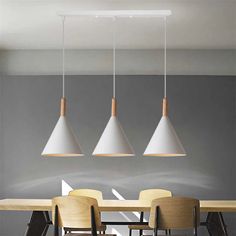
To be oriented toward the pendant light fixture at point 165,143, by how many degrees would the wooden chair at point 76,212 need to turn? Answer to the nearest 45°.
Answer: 0° — it already faces it

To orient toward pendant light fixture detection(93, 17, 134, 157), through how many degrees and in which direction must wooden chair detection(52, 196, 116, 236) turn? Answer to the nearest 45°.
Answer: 0° — it already faces it

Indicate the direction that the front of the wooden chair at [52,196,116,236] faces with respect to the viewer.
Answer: facing away from the viewer and to the right of the viewer

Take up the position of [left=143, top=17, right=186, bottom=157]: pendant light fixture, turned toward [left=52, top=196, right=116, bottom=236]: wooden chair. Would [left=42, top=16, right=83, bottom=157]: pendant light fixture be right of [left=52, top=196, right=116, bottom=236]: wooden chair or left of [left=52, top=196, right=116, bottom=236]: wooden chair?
right

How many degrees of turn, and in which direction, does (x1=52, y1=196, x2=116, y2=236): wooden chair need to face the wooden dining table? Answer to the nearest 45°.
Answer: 0° — it already faces it
